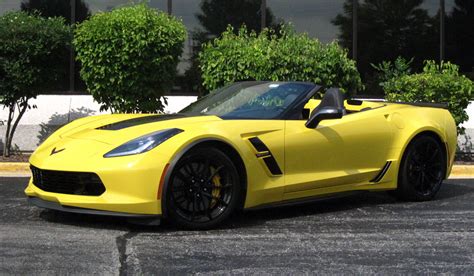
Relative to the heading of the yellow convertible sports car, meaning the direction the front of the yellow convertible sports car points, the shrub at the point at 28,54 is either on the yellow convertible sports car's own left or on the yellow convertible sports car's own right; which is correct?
on the yellow convertible sports car's own right

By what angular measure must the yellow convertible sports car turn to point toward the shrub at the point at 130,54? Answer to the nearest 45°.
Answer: approximately 135° to its right

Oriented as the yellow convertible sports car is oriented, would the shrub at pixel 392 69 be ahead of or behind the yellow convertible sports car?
behind

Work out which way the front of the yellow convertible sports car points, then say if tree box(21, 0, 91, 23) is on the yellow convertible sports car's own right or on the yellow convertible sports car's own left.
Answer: on the yellow convertible sports car's own right

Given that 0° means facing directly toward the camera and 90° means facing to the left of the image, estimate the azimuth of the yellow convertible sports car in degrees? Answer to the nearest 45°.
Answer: approximately 45°

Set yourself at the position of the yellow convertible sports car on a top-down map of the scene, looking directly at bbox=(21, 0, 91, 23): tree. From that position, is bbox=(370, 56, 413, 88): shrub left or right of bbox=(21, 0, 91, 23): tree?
right

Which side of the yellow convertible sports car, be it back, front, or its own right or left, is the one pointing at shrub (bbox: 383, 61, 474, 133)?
back
